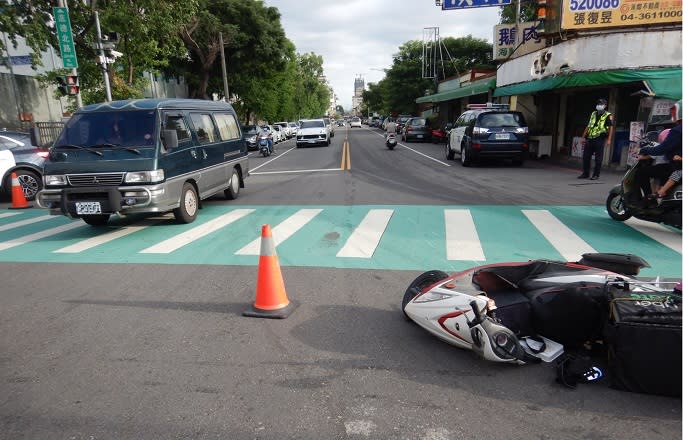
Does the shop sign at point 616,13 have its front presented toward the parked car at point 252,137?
no

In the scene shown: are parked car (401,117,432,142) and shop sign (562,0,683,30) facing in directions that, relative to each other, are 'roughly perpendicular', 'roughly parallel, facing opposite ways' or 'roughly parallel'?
roughly parallel, facing opposite ways

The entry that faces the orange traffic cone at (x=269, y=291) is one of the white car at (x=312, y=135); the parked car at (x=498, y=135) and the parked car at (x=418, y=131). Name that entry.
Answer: the white car

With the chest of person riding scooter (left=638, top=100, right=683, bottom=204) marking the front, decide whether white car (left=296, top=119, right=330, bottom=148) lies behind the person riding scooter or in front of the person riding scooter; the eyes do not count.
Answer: in front

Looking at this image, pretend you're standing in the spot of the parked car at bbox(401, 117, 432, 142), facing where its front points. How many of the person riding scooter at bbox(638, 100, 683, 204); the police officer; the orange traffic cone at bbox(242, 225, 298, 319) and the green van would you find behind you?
4

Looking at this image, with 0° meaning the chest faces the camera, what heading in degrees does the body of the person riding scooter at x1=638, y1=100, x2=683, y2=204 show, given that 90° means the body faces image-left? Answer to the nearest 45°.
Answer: approximately 90°

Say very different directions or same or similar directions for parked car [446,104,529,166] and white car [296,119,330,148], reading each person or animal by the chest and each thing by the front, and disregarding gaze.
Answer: very different directions

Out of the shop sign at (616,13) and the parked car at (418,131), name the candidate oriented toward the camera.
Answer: the shop sign

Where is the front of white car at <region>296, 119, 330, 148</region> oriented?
toward the camera

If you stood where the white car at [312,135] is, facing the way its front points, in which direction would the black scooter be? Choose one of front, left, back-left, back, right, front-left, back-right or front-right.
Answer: front-left

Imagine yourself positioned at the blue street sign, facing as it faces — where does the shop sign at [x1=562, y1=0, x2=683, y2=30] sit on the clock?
The shop sign is roughly at 9 o'clock from the blue street sign.
